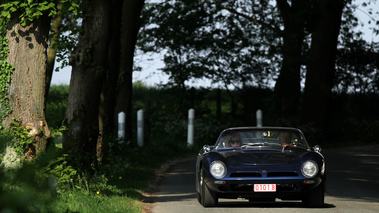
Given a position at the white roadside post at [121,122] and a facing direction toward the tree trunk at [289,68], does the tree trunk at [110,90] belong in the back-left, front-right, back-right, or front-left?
back-right

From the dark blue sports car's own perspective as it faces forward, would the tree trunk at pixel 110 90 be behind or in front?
behind

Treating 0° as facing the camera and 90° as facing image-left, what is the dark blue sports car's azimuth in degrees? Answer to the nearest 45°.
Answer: approximately 0°

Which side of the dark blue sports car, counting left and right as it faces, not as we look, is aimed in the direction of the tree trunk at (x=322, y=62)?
back

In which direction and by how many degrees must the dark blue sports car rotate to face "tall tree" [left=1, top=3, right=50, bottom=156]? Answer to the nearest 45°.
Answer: approximately 90° to its right

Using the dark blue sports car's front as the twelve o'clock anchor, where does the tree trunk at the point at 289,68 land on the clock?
The tree trunk is roughly at 6 o'clock from the dark blue sports car.
